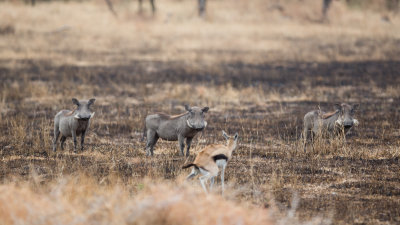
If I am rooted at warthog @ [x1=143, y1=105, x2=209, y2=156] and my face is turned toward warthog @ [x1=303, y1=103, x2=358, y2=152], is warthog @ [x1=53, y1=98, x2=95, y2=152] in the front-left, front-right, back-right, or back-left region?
back-left

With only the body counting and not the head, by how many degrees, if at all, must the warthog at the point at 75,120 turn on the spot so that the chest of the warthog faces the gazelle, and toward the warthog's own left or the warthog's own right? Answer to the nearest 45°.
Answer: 0° — it already faces it

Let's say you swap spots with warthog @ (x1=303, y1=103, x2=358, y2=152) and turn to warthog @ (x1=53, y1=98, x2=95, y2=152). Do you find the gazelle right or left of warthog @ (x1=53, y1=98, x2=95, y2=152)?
left

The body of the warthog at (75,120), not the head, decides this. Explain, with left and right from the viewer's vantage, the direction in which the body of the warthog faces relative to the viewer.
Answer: facing the viewer and to the right of the viewer

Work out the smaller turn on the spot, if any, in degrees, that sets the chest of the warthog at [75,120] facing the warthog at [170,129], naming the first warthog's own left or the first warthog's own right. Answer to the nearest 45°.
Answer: approximately 45° to the first warthog's own left

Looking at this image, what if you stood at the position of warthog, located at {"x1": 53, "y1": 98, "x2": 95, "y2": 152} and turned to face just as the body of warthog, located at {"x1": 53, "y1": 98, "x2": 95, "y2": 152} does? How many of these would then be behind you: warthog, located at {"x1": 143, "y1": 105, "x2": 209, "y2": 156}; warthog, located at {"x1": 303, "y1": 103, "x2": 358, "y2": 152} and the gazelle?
0

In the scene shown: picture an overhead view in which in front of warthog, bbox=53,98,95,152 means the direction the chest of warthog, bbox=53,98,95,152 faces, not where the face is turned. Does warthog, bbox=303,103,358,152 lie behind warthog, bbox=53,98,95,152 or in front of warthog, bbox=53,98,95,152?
in front
